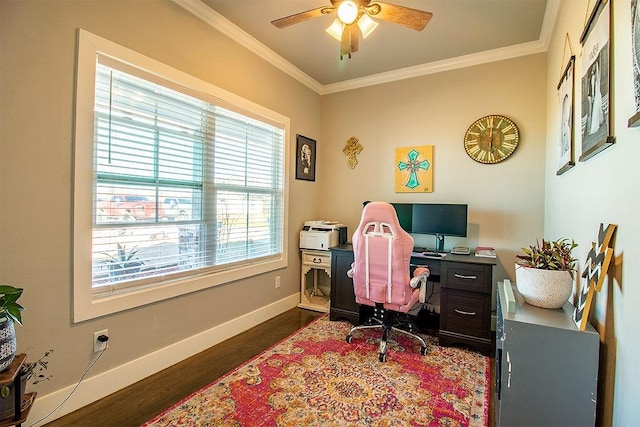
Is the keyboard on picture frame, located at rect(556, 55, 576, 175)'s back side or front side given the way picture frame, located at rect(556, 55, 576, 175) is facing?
on the front side

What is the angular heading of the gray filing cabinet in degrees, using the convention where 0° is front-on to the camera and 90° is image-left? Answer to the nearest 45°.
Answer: approximately 90°

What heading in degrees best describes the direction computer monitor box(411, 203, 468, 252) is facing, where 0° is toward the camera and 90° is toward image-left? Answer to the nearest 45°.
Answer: approximately 0°

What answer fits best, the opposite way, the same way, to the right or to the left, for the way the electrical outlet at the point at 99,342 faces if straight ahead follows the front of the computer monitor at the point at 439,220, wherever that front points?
to the left

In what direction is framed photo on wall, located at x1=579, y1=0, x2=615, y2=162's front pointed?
to the viewer's left

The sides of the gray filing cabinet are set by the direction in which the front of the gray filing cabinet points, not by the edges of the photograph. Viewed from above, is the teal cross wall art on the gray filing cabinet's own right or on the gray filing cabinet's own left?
on the gray filing cabinet's own right

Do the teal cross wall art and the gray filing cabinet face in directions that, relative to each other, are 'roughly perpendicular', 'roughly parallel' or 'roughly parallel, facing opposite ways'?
roughly perpendicular

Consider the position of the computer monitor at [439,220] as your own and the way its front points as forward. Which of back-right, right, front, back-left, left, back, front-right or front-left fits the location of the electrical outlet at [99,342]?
front-right

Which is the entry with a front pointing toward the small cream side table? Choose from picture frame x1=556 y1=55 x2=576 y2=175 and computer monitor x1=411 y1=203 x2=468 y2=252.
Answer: the picture frame

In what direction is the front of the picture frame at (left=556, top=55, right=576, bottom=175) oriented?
to the viewer's left
